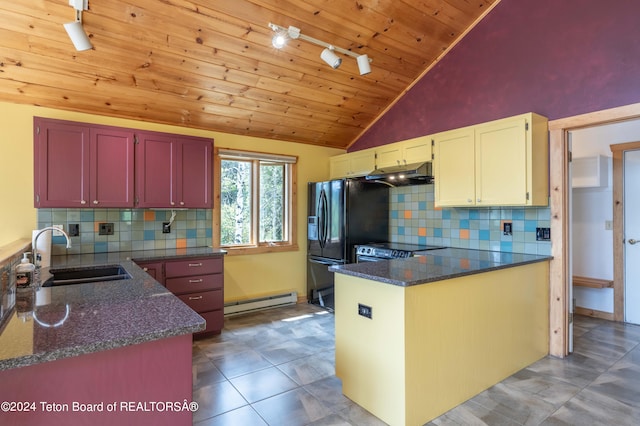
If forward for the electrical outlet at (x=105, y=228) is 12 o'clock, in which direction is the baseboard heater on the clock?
The baseboard heater is roughly at 9 o'clock from the electrical outlet.

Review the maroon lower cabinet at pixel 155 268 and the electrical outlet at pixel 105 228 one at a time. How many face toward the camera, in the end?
2

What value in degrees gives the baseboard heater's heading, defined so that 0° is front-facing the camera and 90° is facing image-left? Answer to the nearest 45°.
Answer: approximately 315°

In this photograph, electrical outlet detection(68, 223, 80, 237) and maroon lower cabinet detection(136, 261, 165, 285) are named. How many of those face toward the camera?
2

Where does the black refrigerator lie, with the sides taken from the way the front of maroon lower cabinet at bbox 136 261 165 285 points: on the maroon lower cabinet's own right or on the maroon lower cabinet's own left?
on the maroon lower cabinet's own left

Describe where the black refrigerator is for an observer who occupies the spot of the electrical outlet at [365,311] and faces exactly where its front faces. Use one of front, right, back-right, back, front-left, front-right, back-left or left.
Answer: back-right

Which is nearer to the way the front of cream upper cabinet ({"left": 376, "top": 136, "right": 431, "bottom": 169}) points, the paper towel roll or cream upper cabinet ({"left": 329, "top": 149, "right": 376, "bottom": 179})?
the paper towel roll

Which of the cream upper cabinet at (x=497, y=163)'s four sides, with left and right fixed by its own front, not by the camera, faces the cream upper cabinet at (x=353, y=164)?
right

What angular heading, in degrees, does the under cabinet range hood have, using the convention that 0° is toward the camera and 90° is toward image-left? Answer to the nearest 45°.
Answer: approximately 45°

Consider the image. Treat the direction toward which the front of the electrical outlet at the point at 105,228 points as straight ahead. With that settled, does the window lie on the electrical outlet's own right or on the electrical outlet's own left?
on the electrical outlet's own left
